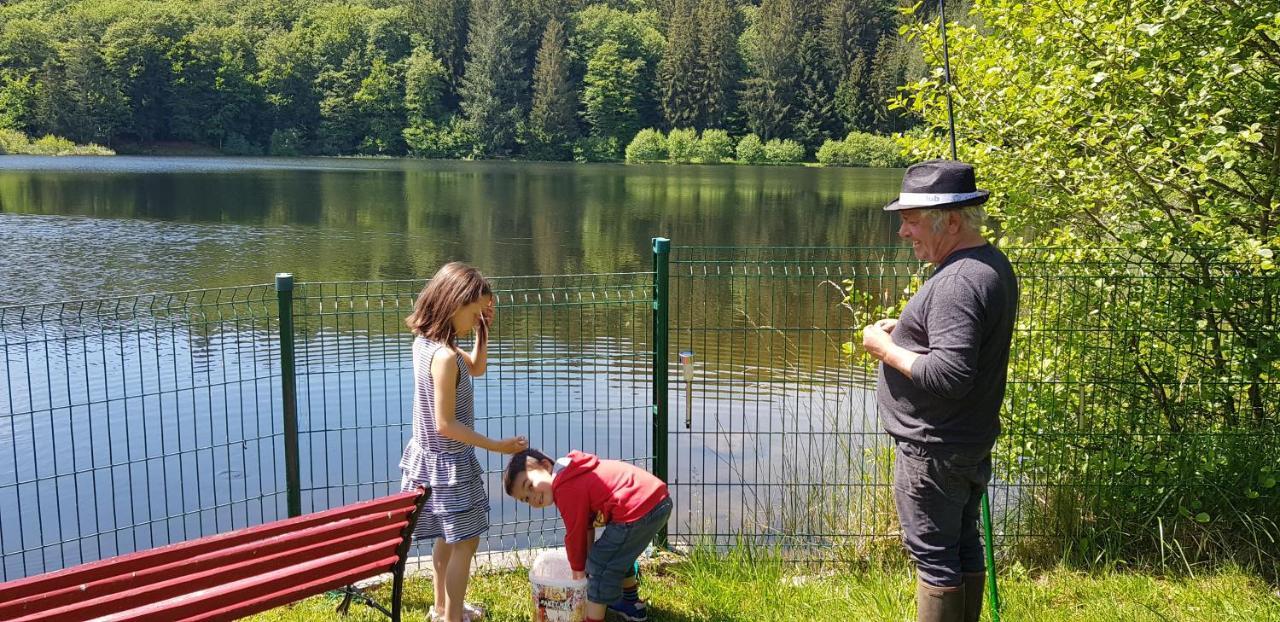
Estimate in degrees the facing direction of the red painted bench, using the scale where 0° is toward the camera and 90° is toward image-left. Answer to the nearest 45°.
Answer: approximately 135°

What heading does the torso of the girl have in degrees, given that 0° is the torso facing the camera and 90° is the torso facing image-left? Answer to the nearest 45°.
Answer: approximately 270°

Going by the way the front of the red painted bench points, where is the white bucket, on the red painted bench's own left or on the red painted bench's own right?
on the red painted bench's own right

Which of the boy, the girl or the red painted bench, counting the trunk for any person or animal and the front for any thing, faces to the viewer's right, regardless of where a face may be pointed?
the girl

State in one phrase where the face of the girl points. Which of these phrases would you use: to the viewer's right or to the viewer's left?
to the viewer's right

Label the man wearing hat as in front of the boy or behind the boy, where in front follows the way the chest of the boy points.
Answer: behind

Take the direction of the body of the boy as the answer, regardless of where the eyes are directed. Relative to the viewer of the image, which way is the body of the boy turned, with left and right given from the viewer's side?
facing to the left of the viewer

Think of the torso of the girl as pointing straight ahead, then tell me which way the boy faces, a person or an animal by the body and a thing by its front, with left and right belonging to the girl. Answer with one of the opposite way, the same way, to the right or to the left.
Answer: the opposite way

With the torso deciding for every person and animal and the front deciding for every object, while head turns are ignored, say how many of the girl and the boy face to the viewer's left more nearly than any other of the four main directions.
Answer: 1

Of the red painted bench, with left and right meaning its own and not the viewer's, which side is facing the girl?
right

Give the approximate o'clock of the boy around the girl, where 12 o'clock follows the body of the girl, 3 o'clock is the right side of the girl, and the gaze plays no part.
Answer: The boy is roughly at 1 o'clock from the girl.

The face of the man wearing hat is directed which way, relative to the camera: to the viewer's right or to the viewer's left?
to the viewer's left
